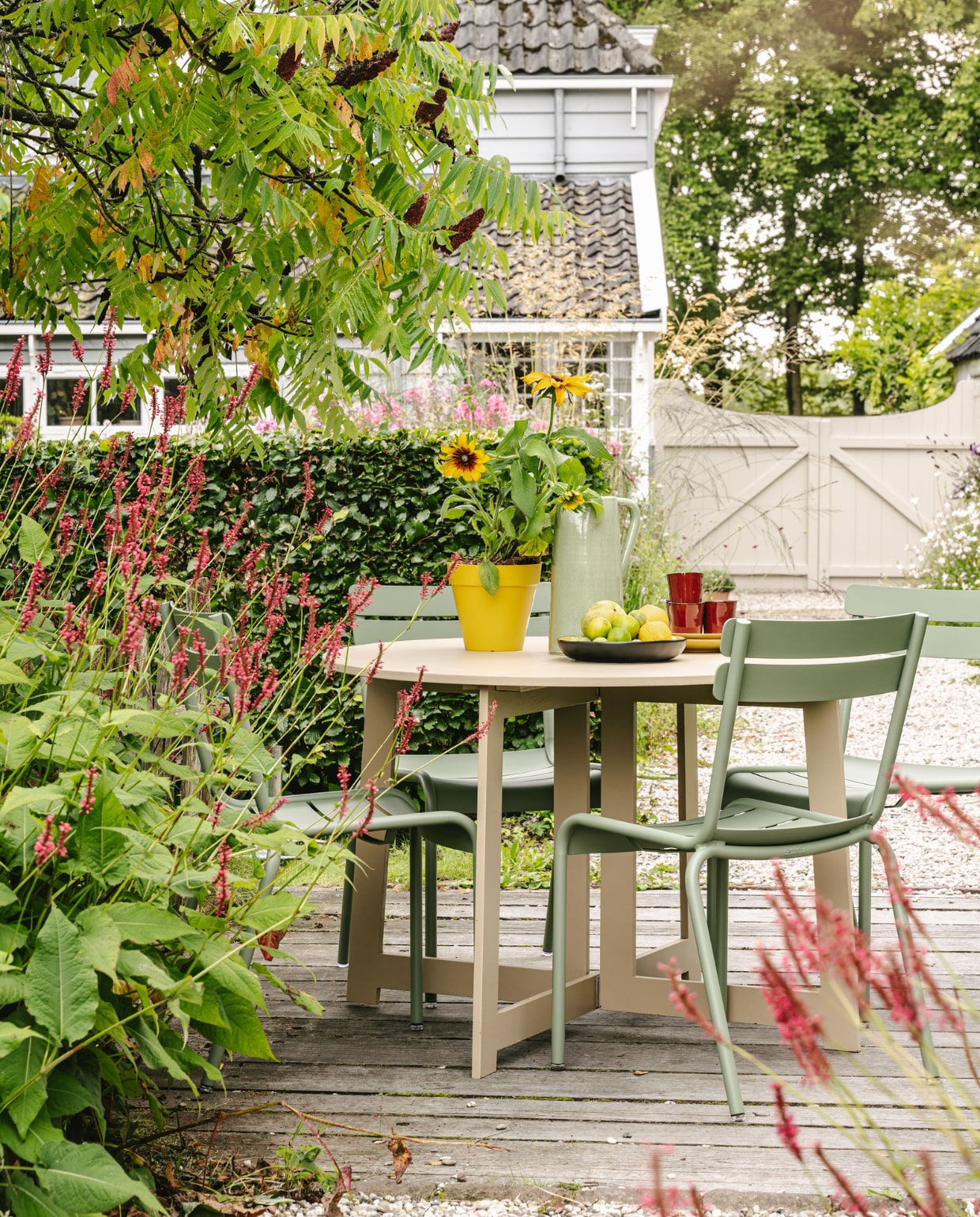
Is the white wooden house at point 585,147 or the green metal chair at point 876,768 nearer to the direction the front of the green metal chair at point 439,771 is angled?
the green metal chair

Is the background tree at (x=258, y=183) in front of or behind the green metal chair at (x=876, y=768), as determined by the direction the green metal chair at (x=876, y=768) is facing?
in front

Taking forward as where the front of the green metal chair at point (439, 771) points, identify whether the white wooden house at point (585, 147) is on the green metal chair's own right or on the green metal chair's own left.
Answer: on the green metal chair's own left

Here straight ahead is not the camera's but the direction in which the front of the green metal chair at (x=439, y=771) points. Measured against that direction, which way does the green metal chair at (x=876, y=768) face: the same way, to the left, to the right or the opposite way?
to the right

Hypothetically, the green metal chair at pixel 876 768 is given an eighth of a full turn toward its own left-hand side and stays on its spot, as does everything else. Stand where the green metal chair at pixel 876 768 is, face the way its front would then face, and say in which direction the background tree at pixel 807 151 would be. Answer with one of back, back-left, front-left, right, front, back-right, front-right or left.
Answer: back

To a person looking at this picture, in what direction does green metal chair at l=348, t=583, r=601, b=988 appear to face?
facing the viewer and to the right of the viewer

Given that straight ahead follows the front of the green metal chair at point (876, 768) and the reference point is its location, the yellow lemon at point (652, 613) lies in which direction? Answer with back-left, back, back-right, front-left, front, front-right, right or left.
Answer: front

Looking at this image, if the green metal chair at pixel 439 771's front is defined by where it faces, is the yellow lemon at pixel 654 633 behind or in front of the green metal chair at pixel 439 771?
in front

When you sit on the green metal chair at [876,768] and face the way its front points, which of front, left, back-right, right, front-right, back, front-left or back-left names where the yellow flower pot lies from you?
front

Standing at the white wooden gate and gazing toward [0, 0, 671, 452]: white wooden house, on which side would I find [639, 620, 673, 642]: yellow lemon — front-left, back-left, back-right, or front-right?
front-left

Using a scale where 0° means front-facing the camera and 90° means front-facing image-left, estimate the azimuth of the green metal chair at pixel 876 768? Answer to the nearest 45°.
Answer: approximately 45°
